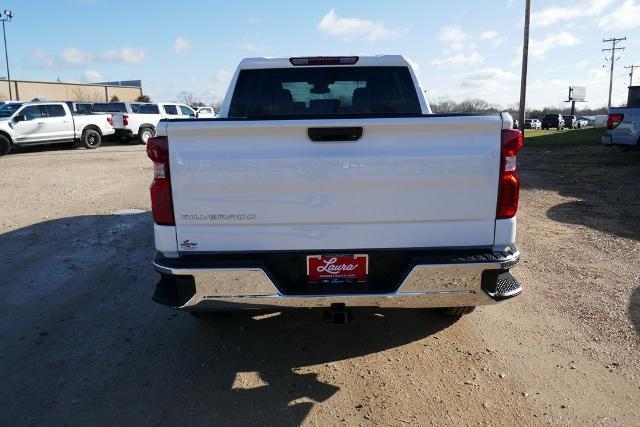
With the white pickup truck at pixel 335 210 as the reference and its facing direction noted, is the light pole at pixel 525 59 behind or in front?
in front

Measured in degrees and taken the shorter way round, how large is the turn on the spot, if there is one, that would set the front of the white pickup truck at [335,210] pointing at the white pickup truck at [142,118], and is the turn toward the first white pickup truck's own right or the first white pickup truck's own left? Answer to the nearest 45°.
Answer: approximately 45° to the first white pickup truck's own left

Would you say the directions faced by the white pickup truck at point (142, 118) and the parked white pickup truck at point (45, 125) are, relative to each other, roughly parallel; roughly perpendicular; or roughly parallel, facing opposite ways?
roughly parallel, facing opposite ways

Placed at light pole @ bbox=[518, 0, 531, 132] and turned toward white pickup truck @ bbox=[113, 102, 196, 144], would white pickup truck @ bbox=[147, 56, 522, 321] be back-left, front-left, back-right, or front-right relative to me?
front-left

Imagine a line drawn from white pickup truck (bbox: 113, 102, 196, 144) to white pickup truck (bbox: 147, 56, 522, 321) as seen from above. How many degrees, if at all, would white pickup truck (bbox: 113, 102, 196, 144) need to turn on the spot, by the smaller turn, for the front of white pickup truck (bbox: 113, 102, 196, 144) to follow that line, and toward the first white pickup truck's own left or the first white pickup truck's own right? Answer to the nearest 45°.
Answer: approximately 135° to the first white pickup truck's own right

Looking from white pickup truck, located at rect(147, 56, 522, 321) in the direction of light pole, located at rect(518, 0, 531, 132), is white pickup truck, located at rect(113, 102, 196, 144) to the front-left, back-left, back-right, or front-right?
front-left

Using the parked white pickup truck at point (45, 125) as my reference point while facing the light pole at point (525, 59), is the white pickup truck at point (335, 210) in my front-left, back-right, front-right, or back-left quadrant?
front-right

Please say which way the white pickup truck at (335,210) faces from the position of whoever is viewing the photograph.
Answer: facing away from the viewer

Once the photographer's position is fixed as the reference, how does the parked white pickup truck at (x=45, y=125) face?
facing the viewer and to the left of the viewer

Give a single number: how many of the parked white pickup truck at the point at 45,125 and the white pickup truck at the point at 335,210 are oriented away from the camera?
1

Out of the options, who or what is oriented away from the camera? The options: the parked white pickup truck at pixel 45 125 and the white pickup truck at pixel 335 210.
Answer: the white pickup truck at pixel 335 210

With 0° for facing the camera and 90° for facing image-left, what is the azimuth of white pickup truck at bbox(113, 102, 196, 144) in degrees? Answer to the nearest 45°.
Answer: approximately 225°
